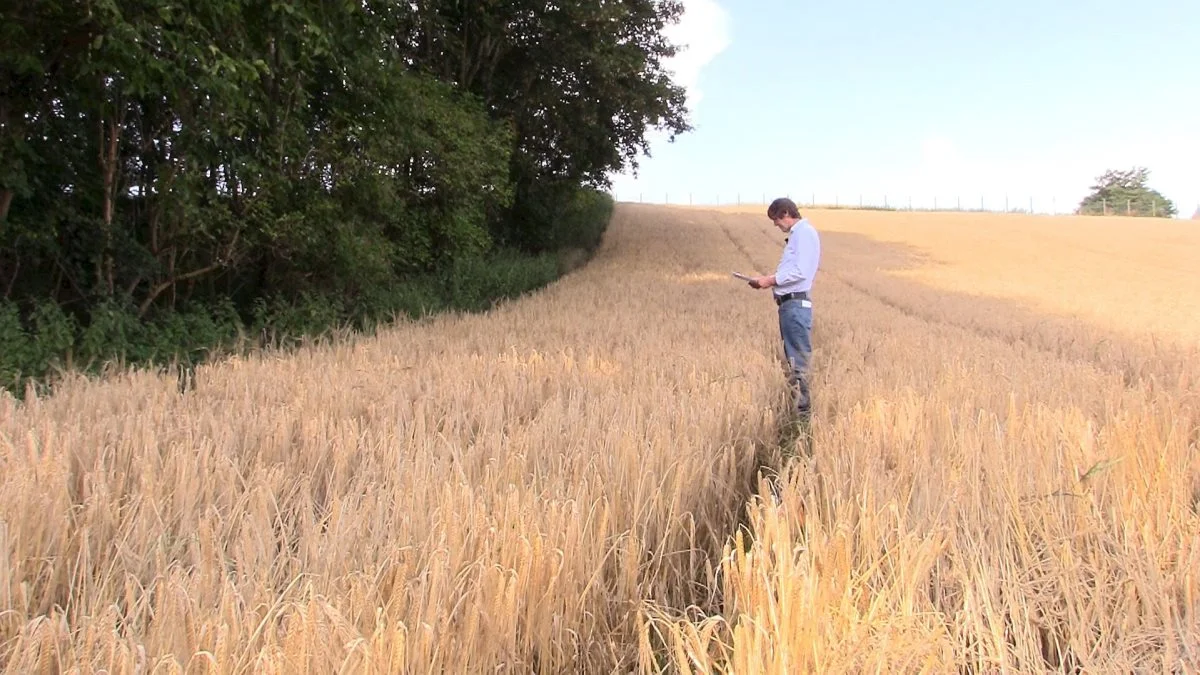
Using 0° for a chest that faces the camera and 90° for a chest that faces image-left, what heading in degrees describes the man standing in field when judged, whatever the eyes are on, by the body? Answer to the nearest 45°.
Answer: approximately 90°

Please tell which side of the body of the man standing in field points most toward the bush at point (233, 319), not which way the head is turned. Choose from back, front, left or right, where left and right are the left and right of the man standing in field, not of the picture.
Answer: front

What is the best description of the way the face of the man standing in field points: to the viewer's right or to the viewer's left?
to the viewer's left
